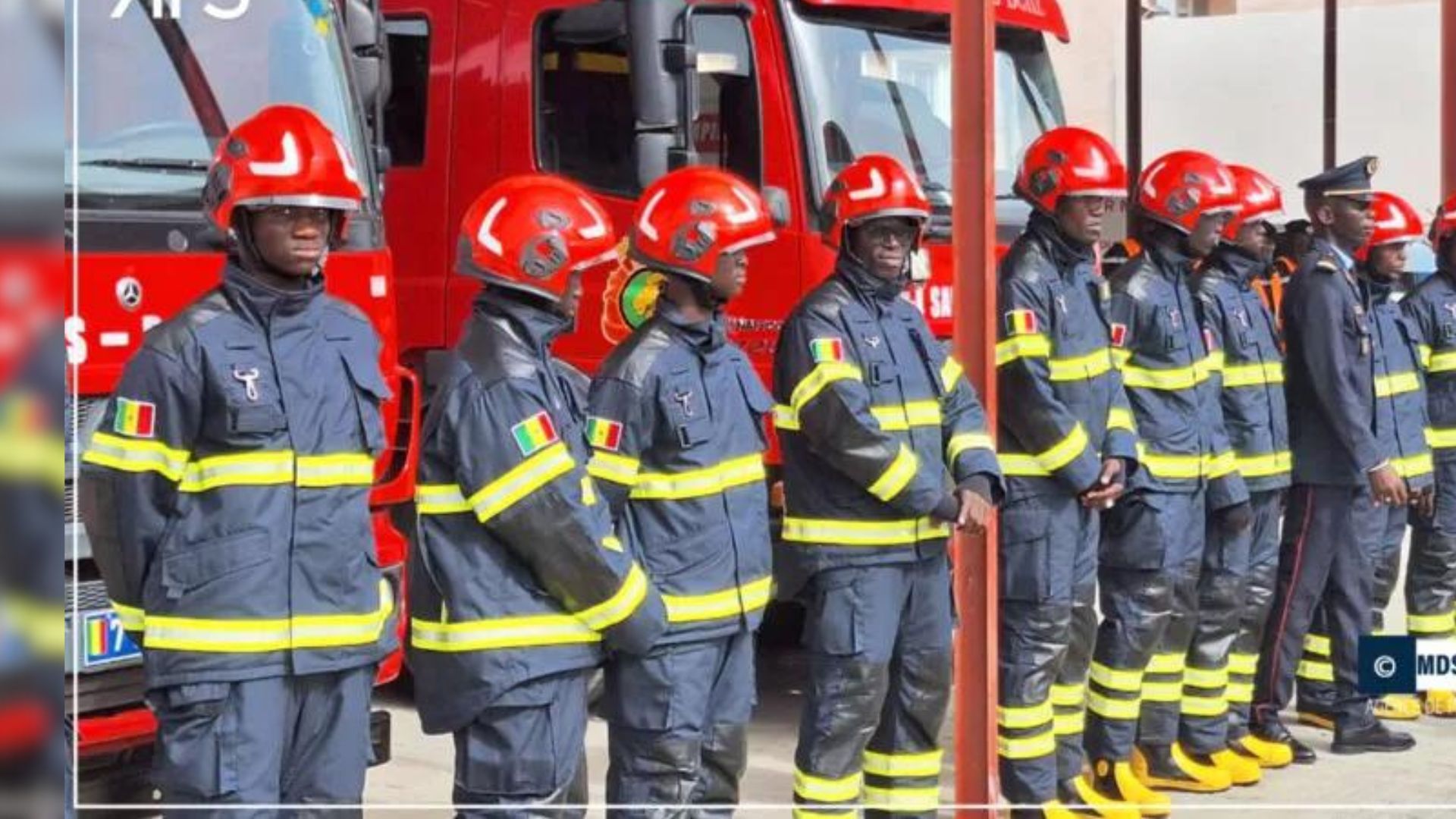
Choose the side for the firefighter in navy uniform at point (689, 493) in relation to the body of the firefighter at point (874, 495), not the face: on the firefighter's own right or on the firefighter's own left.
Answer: on the firefighter's own right

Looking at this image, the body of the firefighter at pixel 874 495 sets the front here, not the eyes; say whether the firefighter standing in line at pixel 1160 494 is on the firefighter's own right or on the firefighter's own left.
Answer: on the firefighter's own left

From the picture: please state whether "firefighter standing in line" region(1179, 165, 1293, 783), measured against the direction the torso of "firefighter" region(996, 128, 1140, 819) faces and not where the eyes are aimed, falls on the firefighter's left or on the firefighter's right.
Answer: on the firefighter's left

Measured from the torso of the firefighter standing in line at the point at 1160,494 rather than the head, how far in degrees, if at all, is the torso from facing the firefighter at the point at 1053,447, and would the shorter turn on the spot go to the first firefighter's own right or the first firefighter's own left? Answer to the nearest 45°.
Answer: approximately 90° to the first firefighter's own right

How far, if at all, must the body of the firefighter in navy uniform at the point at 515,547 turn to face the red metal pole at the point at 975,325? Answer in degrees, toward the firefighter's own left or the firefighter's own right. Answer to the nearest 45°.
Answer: approximately 45° to the firefighter's own left

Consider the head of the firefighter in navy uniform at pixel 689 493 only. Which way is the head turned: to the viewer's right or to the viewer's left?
to the viewer's right

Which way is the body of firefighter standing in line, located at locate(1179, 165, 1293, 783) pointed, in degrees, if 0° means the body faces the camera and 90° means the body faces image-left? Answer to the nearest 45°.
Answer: approximately 315°

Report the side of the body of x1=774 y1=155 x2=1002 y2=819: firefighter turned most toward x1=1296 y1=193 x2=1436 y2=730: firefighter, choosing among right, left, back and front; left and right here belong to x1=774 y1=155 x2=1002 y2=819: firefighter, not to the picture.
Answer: left

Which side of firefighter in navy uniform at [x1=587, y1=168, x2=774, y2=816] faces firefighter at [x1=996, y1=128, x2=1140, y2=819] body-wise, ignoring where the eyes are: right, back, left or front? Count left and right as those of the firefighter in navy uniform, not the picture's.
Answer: left
